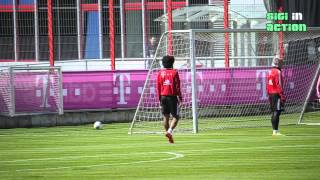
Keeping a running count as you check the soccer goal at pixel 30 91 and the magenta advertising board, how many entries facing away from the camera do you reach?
0

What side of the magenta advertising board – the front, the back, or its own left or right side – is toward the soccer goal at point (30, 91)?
right

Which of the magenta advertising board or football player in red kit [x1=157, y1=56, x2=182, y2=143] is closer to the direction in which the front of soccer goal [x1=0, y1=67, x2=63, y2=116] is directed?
the football player in red kit

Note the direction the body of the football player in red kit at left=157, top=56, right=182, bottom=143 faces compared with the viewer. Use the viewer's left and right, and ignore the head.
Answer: facing away from the viewer

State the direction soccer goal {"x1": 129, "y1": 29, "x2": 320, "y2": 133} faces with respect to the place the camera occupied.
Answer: facing the viewer and to the right of the viewer

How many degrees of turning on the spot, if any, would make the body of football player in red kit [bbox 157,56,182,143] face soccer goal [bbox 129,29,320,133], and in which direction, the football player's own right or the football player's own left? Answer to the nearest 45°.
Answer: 0° — they already face it
